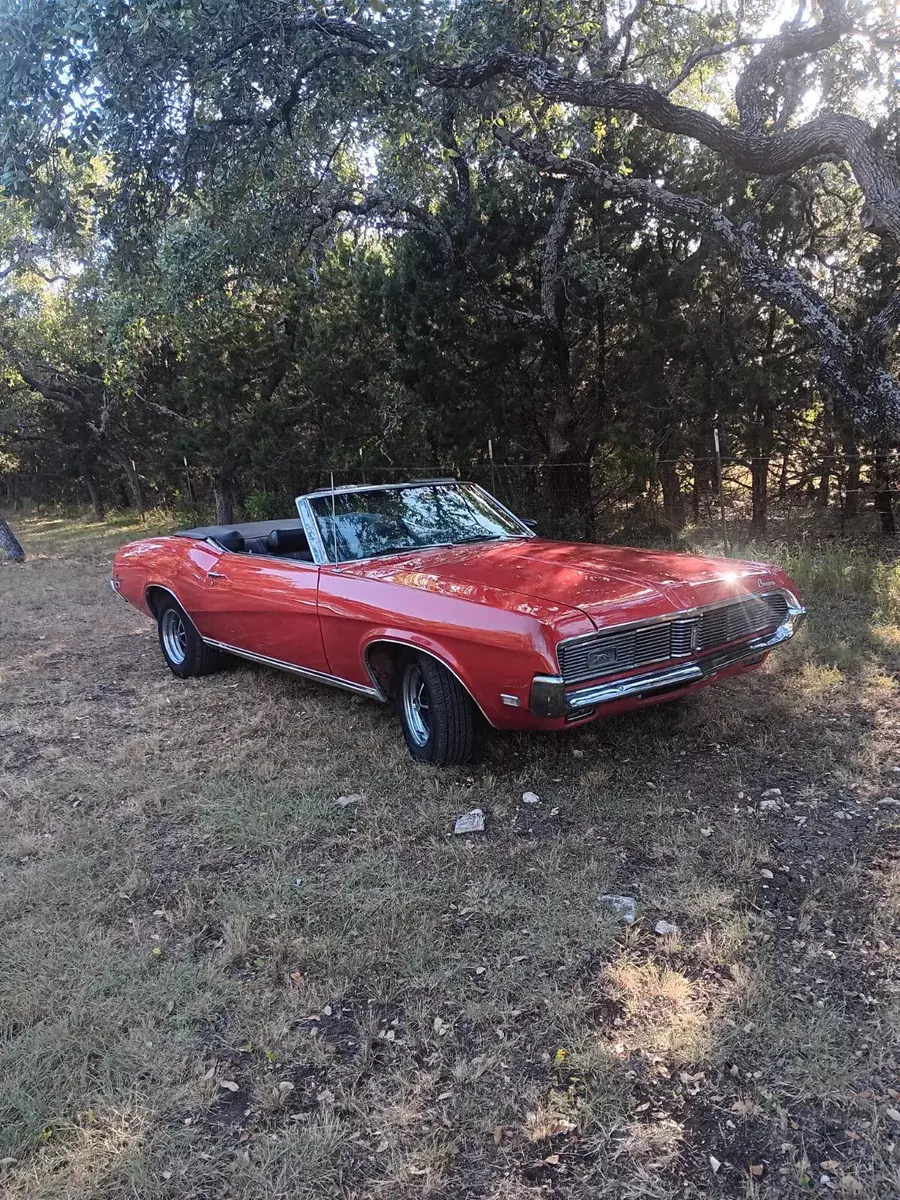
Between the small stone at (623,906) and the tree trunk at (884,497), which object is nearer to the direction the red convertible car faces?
the small stone

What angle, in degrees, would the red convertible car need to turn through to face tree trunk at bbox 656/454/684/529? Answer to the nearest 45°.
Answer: approximately 90° to its left

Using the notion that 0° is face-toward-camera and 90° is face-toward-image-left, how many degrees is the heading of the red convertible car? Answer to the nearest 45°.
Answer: approximately 315°

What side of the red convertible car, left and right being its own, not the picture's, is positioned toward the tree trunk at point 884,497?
left

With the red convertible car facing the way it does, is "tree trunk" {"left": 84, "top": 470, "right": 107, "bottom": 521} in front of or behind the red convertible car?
behind

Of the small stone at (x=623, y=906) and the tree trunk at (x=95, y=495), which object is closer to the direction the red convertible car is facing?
the small stone

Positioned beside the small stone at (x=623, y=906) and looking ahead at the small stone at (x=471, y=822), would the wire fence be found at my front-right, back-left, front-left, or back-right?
front-right

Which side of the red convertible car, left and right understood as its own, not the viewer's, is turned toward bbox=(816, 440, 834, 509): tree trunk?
left

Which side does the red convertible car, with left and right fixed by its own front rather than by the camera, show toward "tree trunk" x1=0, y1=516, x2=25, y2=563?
back

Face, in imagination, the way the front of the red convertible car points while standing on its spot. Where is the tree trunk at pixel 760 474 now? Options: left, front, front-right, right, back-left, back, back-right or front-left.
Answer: left
